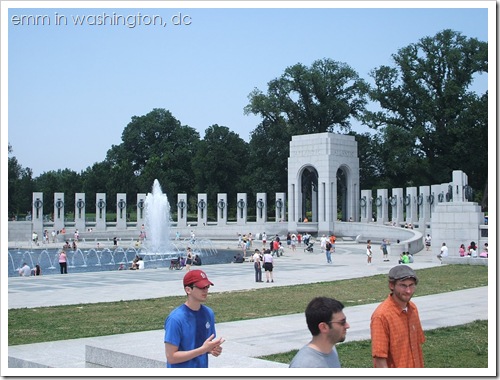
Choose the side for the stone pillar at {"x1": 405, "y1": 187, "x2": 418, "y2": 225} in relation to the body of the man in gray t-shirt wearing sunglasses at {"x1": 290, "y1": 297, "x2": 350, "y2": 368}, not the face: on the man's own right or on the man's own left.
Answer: on the man's own left

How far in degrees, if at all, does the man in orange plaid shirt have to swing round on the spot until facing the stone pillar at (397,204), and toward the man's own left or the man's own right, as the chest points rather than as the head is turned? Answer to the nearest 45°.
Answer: approximately 135° to the man's own left

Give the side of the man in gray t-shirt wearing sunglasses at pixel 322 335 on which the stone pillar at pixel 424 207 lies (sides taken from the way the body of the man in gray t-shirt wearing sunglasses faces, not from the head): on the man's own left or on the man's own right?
on the man's own left

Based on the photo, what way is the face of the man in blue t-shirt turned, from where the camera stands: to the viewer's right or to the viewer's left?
to the viewer's right

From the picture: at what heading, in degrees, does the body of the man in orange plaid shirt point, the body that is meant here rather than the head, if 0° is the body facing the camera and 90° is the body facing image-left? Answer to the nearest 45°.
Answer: approximately 315°

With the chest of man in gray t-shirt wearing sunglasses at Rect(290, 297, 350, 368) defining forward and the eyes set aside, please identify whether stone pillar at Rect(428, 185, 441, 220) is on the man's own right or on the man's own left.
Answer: on the man's own left

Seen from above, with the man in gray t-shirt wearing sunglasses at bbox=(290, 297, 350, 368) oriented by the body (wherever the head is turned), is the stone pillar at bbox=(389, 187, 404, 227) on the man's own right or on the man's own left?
on the man's own left

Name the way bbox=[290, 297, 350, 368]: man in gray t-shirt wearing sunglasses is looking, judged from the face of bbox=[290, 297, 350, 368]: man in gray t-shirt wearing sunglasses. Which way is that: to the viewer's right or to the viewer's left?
to the viewer's right

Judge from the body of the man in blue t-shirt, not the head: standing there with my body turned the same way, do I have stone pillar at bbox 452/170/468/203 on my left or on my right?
on my left

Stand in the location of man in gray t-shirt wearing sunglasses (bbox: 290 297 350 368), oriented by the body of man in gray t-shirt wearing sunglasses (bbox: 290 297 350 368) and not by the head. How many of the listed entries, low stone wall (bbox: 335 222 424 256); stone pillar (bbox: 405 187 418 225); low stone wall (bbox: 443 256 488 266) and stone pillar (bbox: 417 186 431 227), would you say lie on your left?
4
